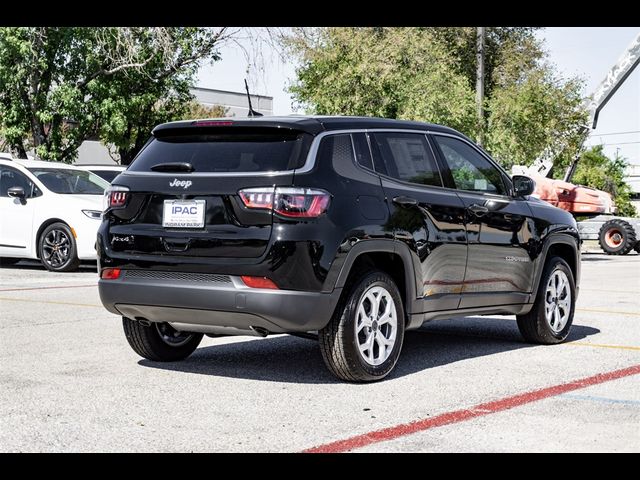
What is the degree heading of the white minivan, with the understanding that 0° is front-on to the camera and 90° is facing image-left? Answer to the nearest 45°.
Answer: approximately 315°

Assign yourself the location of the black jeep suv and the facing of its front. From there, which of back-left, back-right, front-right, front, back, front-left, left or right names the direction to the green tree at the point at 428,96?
front-left

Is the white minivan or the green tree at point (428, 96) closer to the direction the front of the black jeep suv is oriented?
the green tree

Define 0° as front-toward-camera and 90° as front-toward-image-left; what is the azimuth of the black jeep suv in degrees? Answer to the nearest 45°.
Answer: approximately 225°

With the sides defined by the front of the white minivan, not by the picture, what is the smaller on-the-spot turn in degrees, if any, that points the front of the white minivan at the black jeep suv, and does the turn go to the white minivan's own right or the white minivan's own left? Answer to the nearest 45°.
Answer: approximately 45° to the white minivan's own right

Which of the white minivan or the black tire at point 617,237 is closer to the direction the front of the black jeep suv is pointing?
the black tire

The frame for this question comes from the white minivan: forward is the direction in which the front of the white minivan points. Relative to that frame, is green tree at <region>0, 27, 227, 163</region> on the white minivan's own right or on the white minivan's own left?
on the white minivan's own left

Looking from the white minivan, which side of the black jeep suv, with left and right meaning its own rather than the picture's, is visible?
left

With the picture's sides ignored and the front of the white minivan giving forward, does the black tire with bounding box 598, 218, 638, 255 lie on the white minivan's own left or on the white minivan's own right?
on the white minivan's own left

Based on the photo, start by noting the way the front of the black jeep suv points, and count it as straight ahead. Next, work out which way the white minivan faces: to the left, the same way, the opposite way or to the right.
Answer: to the right

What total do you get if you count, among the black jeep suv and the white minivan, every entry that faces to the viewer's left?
0
